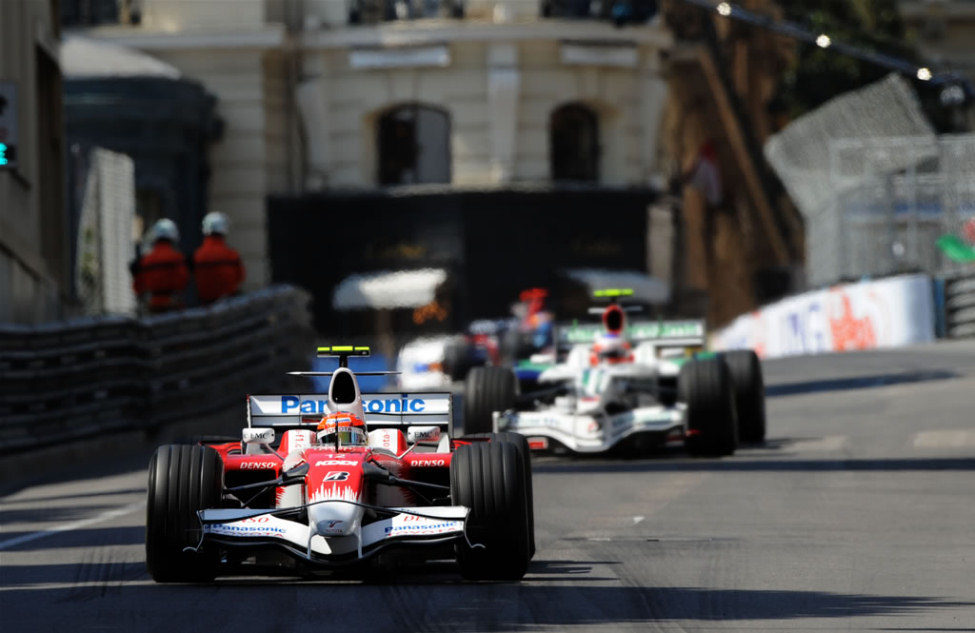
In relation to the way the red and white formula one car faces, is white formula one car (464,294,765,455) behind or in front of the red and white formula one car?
behind

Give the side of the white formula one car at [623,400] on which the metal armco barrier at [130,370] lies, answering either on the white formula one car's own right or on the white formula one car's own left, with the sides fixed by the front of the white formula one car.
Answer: on the white formula one car's own right

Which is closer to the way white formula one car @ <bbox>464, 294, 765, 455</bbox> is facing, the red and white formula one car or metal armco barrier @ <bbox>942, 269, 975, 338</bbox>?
the red and white formula one car

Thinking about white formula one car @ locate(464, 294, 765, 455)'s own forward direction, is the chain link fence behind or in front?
behind

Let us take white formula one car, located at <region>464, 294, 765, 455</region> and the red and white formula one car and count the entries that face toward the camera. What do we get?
2

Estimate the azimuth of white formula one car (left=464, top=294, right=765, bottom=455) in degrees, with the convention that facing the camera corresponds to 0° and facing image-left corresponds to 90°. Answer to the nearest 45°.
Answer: approximately 0°

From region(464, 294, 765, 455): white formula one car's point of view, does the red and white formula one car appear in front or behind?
in front
